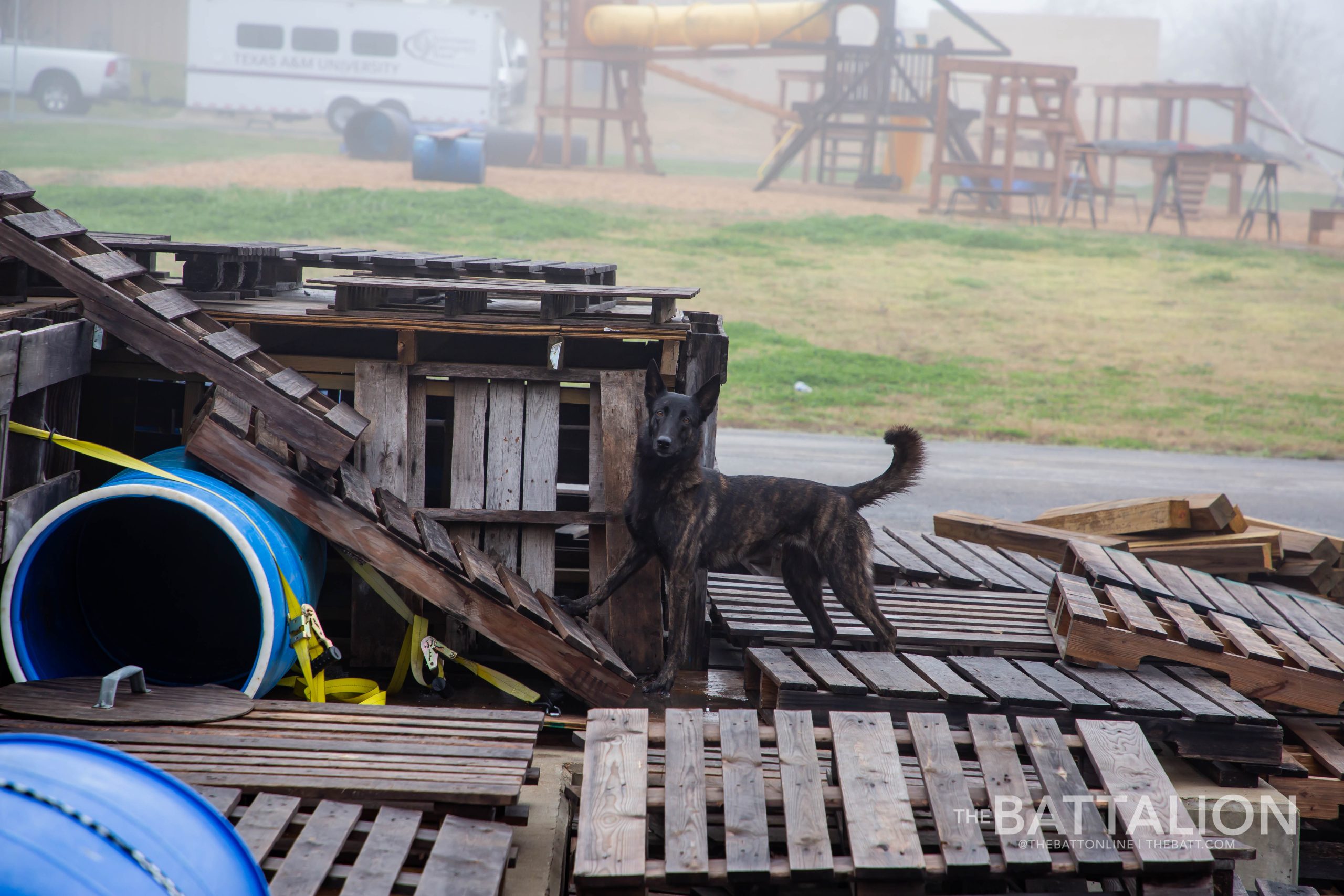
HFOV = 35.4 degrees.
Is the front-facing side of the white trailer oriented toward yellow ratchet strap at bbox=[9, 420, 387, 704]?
no

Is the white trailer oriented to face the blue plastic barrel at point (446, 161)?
no

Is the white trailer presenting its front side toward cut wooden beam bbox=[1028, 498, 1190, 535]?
no
